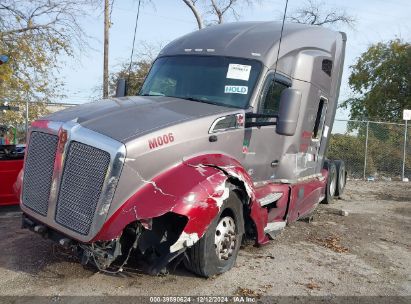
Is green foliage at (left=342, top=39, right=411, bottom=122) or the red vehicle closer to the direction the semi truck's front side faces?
the red vehicle

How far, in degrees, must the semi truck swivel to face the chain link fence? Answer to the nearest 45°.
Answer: approximately 180°

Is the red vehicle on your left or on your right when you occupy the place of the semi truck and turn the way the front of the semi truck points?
on your right

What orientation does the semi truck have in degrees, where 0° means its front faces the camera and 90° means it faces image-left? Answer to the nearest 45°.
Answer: approximately 45°

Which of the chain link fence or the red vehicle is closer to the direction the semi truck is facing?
the red vehicle

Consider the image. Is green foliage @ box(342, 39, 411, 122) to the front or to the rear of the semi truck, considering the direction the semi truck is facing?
to the rear
